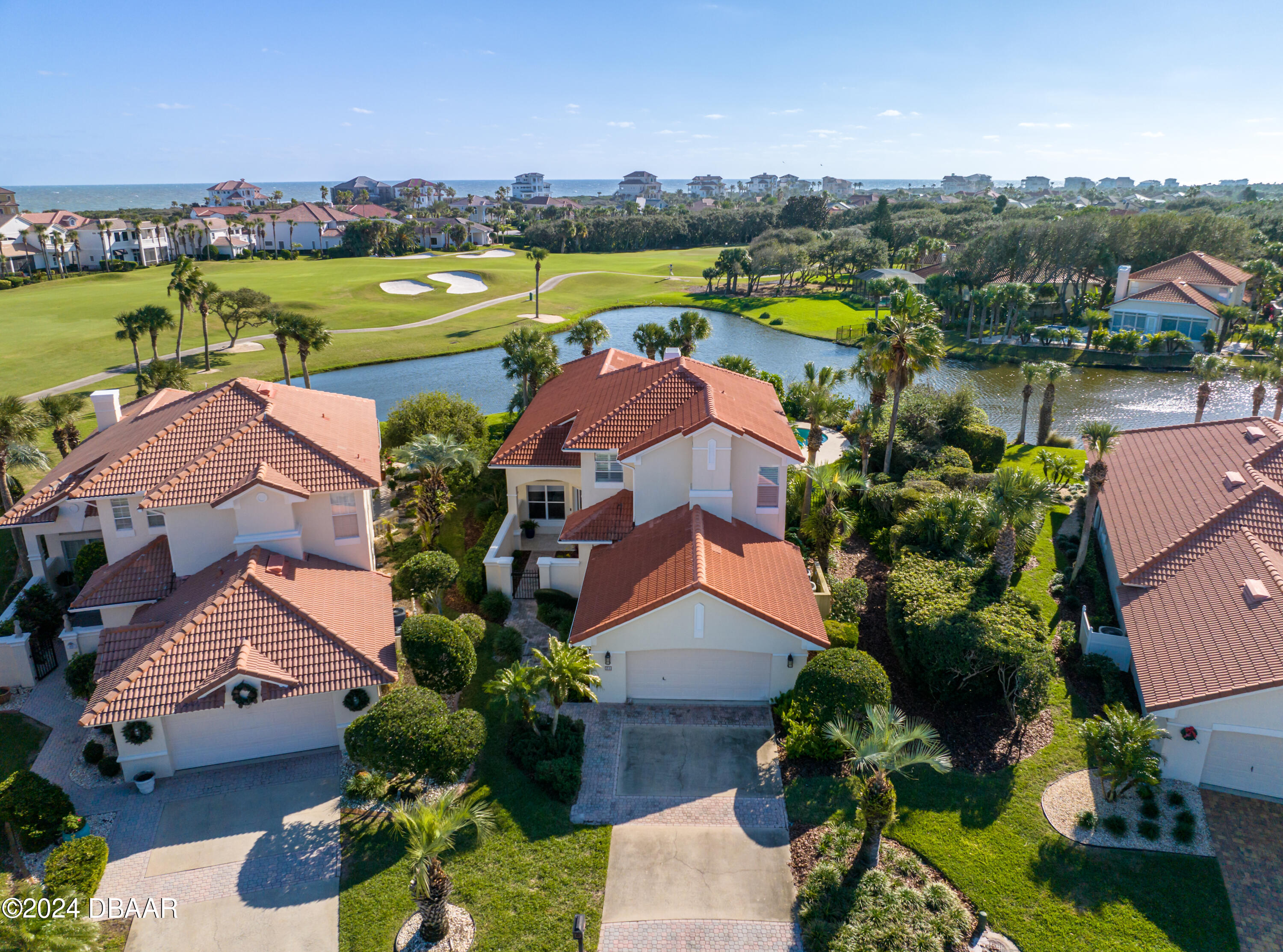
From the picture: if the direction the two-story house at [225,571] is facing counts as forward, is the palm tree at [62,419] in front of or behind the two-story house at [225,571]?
behind

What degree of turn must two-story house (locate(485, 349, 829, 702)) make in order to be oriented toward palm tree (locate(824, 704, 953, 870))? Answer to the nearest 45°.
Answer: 0° — it already faces it

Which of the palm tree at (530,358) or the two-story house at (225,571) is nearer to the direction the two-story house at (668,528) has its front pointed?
the two-story house

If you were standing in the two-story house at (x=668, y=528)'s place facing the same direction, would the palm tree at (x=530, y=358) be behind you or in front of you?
behind

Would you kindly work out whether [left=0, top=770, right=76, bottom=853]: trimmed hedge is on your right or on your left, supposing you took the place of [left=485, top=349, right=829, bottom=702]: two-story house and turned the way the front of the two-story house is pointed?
on your right

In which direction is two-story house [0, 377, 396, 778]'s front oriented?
toward the camera

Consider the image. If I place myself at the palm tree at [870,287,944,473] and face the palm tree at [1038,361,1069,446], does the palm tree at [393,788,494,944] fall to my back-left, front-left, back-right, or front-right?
back-right

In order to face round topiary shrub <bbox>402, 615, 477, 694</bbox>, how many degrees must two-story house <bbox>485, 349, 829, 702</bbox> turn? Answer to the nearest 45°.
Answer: approximately 45° to its right

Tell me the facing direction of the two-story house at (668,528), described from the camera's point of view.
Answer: facing the viewer

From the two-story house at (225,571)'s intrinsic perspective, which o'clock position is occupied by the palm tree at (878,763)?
The palm tree is roughly at 11 o'clock from the two-story house.

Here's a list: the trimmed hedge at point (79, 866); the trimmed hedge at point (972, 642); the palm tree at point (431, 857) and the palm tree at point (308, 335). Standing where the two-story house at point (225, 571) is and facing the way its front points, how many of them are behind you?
1

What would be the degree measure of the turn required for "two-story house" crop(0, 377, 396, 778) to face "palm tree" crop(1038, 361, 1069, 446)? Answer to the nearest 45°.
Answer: approximately 90° to its left

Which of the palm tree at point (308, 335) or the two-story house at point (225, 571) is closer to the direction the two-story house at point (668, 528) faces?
the two-story house

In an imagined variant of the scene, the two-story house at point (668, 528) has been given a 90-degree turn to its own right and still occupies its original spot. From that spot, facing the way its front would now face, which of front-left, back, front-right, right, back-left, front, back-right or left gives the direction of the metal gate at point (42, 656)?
front

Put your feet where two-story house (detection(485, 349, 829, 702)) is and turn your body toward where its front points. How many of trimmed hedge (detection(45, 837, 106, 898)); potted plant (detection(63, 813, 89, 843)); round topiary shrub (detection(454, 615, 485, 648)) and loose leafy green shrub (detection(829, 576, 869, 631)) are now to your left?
1

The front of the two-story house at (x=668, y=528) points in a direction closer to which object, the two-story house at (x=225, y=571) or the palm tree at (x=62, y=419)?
the two-story house

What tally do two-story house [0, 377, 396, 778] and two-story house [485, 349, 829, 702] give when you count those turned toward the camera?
2

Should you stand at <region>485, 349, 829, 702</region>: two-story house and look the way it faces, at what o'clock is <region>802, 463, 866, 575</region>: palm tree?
The palm tree is roughly at 8 o'clock from the two-story house.
